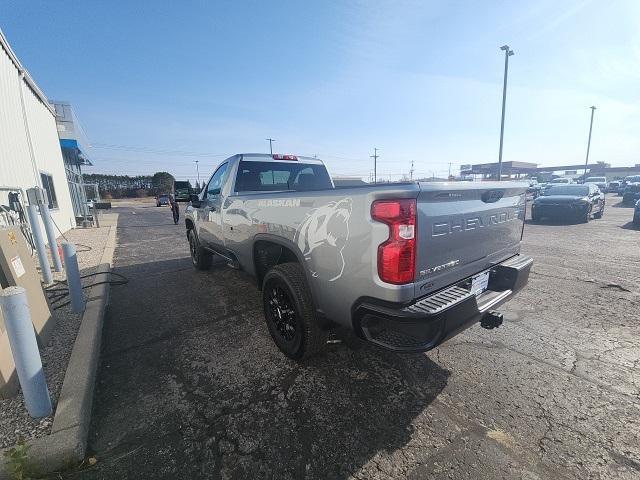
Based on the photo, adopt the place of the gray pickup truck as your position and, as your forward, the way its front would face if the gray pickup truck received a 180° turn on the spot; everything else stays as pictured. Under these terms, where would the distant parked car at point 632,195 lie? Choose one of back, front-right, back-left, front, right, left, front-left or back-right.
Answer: left

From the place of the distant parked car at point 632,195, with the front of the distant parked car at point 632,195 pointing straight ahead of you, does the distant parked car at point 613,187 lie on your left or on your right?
on your right

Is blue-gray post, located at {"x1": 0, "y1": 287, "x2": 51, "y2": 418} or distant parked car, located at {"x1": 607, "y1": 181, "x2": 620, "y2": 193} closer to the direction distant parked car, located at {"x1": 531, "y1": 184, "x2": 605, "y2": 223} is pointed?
the blue-gray post

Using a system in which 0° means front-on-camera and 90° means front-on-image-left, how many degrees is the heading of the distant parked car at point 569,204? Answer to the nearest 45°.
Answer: approximately 45°

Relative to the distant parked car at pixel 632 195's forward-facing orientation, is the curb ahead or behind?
ahead

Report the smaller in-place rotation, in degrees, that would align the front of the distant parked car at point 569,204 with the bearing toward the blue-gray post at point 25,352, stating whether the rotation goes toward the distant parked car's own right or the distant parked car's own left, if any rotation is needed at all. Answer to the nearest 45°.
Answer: approximately 45° to the distant parked car's own left

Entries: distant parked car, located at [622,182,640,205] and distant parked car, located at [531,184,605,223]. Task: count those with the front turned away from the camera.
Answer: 0

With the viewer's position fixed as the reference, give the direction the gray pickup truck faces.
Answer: facing away from the viewer and to the left of the viewer

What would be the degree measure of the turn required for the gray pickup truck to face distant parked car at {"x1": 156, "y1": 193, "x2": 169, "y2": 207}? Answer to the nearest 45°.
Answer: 0° — it already faces it

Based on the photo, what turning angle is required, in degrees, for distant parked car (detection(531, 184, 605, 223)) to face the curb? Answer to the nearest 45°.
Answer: approximately 45° to its left

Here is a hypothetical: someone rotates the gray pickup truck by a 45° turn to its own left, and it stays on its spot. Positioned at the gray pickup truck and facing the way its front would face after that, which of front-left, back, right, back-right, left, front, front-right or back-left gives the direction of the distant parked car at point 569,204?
back-right

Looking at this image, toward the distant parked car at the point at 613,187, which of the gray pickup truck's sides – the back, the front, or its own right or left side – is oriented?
right
